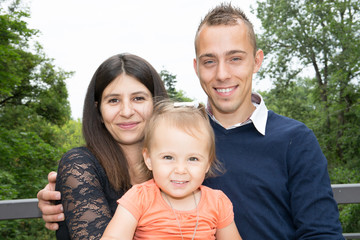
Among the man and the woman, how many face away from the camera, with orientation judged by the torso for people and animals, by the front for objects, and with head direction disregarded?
0

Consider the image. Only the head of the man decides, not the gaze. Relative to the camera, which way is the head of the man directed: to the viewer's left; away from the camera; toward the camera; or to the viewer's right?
toward the camera

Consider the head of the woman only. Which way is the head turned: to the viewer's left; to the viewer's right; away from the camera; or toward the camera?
toward the camera

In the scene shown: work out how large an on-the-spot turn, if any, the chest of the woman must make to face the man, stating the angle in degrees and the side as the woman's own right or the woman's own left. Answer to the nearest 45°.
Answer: approximately 45° to the woman's own left

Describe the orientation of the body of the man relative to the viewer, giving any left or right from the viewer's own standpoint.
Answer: facing the viewer and to the left of the viewer

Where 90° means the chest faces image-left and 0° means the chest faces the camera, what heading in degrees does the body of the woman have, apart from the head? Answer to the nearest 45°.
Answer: approximately 315°

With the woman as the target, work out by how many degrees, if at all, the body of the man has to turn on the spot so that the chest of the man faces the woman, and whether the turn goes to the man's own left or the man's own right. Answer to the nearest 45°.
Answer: approximately 45° to the man's own right
